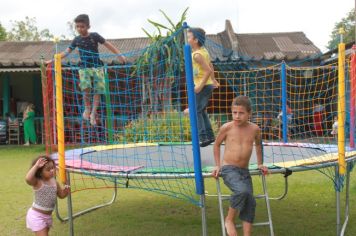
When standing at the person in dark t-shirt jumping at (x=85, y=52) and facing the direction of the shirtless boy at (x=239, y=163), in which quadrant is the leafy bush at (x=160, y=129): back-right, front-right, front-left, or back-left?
back-left

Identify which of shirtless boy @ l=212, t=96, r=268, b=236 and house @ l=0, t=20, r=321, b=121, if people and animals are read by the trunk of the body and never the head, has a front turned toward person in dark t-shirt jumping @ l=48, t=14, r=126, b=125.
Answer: the house

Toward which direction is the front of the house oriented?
toward the camera

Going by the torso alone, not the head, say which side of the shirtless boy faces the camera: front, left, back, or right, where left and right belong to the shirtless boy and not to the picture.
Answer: front

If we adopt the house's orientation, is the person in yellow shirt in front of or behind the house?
in front

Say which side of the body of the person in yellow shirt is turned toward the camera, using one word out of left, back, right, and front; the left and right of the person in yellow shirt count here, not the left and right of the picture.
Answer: left

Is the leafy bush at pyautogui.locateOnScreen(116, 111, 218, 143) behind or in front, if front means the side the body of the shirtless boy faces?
behind
